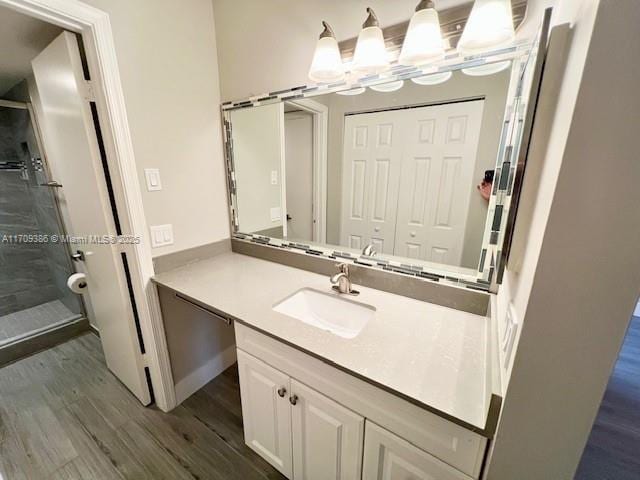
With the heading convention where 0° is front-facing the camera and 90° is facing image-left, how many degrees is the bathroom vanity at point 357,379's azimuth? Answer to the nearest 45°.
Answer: approximately 45°

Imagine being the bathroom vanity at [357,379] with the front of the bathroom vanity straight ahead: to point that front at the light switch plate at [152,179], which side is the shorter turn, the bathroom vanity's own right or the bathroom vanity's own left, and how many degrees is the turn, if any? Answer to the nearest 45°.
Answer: approximately 90° to the bathroom vanity's own right

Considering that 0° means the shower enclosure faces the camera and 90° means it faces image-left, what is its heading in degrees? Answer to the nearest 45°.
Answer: approximately 315°

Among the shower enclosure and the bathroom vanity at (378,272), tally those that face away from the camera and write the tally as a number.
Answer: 0

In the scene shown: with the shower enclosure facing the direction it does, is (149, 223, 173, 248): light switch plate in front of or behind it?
in front

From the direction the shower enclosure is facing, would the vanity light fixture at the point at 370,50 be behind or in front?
in front
